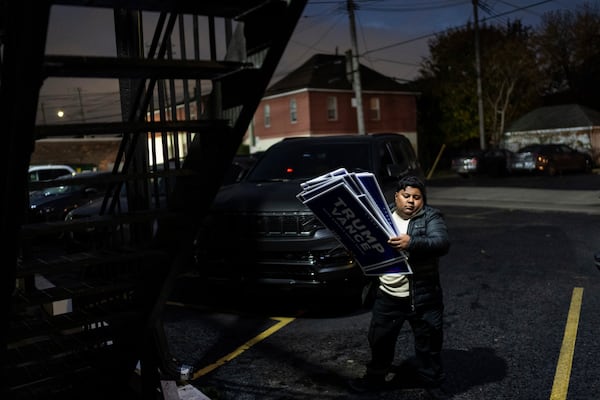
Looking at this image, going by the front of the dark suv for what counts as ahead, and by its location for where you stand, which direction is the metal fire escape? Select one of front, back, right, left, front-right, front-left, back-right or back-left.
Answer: front-left

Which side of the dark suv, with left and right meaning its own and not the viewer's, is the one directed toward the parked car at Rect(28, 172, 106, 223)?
right

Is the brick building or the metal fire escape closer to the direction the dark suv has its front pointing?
the metal fire escape

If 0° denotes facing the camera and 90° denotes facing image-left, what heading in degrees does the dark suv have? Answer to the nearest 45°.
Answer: approximately 45°

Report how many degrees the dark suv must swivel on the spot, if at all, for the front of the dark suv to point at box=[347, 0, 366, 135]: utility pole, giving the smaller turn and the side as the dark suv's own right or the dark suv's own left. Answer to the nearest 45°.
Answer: approximately 135° to the dark suv's own right

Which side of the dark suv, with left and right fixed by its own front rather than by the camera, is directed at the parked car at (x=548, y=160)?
back

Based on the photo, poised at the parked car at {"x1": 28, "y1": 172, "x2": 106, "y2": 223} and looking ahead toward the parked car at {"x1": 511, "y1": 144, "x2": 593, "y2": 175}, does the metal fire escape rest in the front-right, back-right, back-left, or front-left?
back-right
